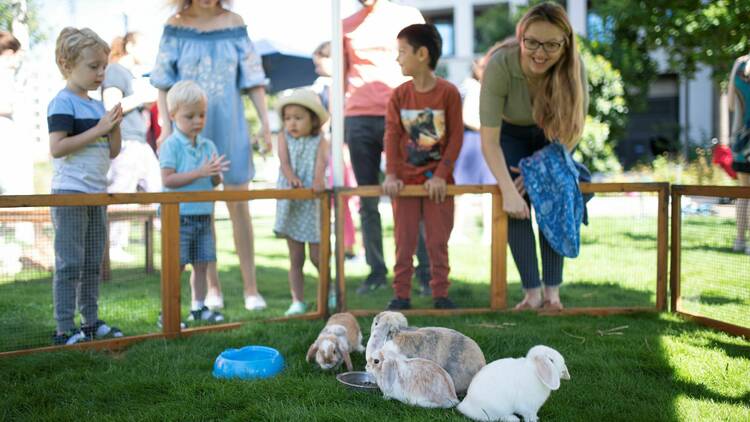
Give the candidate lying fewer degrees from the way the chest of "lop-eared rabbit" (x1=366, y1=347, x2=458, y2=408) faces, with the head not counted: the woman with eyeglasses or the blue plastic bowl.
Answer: the blue plastic bowl

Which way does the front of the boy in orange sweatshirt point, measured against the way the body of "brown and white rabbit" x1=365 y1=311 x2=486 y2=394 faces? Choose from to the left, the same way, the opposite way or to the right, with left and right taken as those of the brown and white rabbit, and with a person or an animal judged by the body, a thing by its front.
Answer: to the left

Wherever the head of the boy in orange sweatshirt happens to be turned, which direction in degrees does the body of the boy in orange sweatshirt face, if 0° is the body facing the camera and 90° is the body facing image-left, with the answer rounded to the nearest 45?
approximately 0°

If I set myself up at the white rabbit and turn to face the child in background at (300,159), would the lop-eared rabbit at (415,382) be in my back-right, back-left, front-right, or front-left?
front-left

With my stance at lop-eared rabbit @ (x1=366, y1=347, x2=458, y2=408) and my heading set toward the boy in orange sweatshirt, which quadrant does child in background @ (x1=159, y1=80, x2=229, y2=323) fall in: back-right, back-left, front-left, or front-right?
front-left

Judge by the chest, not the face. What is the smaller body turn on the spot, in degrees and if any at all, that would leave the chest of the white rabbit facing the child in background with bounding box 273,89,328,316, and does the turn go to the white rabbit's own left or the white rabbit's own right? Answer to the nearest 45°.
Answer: approximately 135° to the white rabbit's own left

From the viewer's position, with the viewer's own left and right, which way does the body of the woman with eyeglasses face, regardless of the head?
facing the viewer

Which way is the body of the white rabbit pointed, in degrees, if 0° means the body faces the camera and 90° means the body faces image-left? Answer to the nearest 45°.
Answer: approximately 270°

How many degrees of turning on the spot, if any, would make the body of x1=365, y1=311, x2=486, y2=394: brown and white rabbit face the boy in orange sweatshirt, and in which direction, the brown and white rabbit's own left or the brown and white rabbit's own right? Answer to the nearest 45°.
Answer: approximately 90° to the brown and white rabbit's own right

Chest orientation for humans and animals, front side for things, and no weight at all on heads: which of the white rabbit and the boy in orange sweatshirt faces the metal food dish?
the boy in orange sweatshirt

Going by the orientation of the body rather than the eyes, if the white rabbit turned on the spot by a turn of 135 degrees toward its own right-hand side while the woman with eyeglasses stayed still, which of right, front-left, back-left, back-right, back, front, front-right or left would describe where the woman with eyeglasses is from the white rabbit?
back-right

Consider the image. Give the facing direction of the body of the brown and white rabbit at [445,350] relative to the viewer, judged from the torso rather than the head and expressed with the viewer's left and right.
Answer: facing to the left of the viewer

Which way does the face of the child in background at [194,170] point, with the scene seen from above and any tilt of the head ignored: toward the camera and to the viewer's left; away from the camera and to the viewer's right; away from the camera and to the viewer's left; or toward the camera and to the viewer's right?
toward the camera and to the viewer's right

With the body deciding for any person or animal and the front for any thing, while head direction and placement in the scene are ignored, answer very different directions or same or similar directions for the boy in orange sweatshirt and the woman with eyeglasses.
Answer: same or similar directions

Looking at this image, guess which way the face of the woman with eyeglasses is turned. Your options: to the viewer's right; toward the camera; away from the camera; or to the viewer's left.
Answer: toward the camera

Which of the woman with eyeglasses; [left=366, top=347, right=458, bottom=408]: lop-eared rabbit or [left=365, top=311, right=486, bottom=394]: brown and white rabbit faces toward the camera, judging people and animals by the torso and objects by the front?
the woman with eyeglasses

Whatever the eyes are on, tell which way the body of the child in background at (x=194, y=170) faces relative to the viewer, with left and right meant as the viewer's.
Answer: facing the viewer and to the right of the viewer
